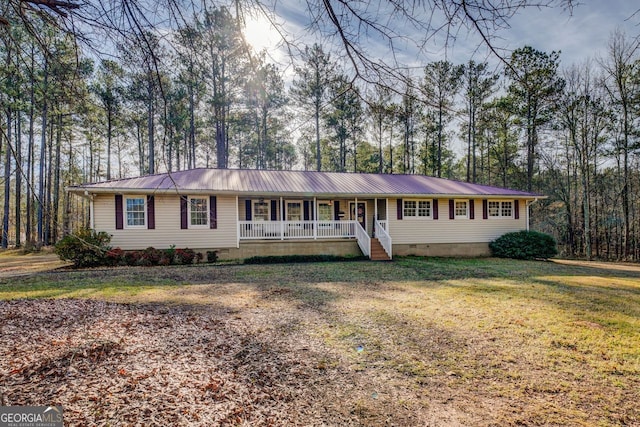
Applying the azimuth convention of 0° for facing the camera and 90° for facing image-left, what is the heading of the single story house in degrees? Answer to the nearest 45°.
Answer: approximately 0°

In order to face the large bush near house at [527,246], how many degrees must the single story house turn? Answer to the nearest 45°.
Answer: approximately 90° to its left
